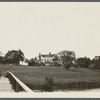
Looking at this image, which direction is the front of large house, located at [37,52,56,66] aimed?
toward the camera

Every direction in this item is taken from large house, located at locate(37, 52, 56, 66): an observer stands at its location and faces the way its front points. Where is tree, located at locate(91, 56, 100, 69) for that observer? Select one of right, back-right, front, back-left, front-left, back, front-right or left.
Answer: left
